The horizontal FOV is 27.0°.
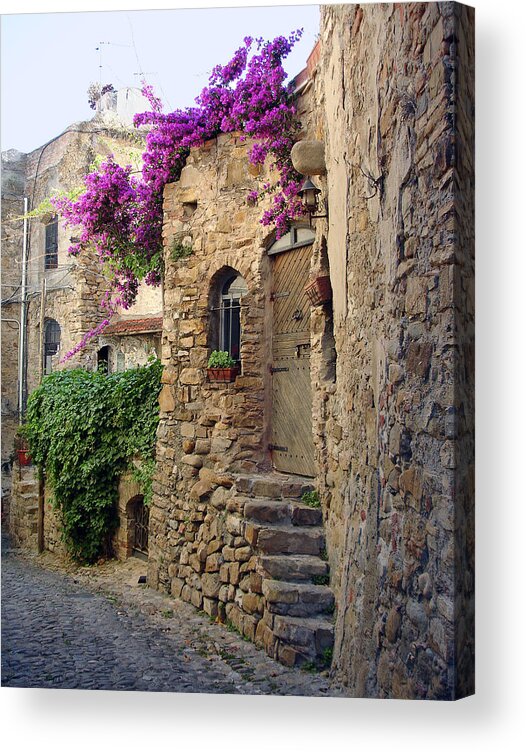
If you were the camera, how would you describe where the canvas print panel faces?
facing the viewer and to the left of the viewer
